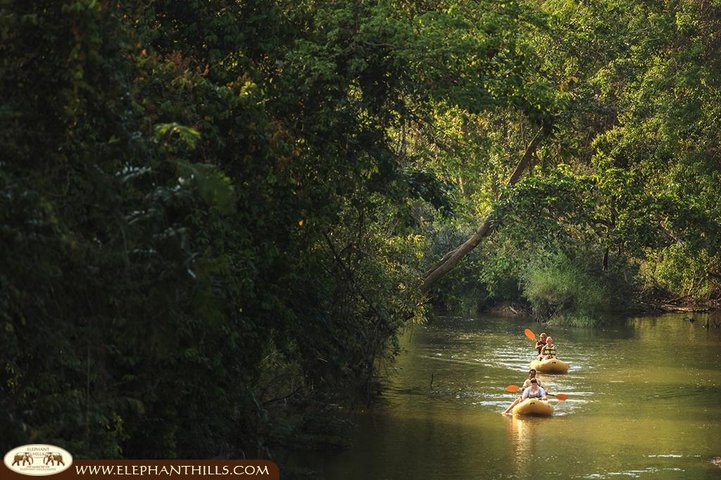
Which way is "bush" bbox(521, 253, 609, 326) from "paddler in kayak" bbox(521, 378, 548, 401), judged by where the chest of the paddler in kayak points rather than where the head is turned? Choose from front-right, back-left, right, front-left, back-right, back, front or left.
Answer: back

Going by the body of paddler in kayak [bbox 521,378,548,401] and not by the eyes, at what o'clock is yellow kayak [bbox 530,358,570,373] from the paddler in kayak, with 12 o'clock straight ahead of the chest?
The yellow kayak is roughly at 6 o'clock from the paddler in kayak.

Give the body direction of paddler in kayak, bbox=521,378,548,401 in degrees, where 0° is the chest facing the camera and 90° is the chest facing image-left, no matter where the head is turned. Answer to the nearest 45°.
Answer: approximately 0°
